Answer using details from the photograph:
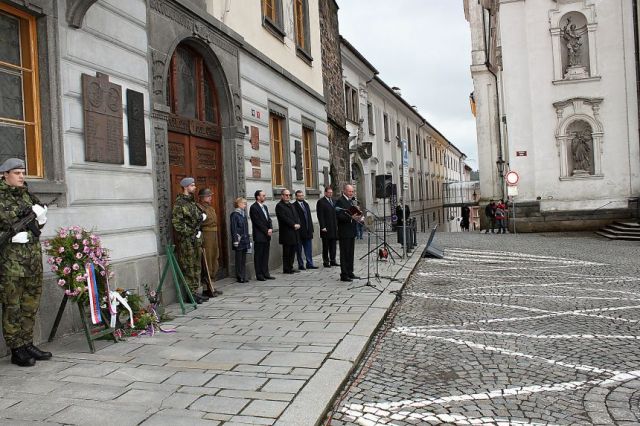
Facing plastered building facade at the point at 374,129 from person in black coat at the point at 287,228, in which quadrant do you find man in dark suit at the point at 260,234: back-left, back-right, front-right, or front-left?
back-left

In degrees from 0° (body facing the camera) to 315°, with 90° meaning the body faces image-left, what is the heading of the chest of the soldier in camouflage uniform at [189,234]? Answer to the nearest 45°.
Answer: approximately 270°

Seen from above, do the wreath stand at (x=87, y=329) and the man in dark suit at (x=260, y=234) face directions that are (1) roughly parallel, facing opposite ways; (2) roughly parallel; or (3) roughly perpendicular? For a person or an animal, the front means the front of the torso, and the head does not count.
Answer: roughly parallel

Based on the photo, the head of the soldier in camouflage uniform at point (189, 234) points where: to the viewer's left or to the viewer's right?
to the viewer's right

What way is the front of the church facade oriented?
toward the camera

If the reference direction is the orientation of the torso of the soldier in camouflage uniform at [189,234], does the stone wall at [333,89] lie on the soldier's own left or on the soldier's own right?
on the soldier's own left

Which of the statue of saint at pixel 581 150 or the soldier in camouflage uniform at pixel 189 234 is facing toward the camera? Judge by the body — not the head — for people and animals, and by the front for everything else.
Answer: the statue of saint

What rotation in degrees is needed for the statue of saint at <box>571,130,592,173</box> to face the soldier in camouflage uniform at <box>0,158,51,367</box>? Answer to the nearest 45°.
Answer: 0° — it already faces them

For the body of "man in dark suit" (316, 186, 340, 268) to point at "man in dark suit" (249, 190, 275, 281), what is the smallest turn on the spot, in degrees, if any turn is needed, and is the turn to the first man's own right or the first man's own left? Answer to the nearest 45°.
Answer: approximately 90° to the first man's own right

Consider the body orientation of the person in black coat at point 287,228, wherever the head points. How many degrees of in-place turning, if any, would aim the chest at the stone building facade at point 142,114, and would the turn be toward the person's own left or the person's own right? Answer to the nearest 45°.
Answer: approximately 90° to the person's own right

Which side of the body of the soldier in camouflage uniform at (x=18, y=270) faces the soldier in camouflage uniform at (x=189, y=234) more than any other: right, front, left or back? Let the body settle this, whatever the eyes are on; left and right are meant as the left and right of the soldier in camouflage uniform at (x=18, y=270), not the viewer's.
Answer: left

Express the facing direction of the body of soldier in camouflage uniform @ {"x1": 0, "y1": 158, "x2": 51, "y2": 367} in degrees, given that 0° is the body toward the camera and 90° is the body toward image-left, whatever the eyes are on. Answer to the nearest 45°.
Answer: approximately 315°

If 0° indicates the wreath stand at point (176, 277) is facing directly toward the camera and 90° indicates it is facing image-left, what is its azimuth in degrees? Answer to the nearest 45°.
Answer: approximately 315°

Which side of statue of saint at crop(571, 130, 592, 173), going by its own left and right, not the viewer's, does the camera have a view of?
front
